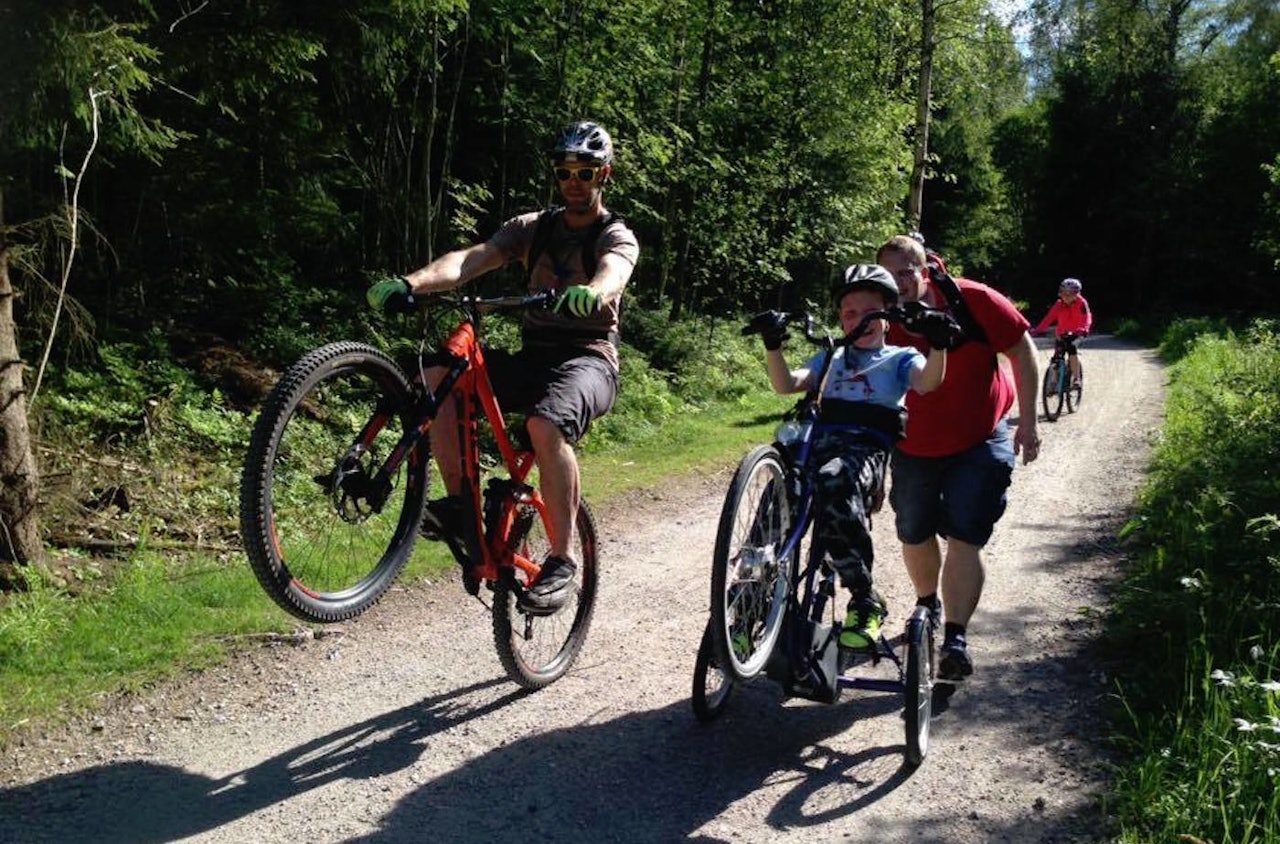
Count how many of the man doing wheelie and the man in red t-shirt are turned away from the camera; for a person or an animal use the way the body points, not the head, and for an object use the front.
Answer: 0

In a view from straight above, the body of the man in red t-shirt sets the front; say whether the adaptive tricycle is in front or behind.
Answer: in front

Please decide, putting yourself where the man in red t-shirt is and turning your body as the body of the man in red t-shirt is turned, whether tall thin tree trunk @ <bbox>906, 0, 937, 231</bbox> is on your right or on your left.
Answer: on your right

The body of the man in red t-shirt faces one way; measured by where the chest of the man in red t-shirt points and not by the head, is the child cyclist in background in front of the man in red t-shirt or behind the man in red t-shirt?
behind

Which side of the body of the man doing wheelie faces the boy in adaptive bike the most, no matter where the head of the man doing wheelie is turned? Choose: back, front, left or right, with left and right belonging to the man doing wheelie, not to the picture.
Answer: left

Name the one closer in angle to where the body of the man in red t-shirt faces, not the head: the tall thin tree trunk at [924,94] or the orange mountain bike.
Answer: the orange mountain bike

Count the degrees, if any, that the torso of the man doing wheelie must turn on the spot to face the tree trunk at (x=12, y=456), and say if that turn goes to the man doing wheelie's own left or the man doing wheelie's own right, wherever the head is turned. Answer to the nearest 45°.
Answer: approximately 90° to the man doing wheelie's own right

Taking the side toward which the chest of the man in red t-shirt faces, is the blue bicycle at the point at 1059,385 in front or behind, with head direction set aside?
behind

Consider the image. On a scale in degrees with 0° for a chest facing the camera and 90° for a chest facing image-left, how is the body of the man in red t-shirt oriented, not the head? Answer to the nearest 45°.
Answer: approximately 45°
